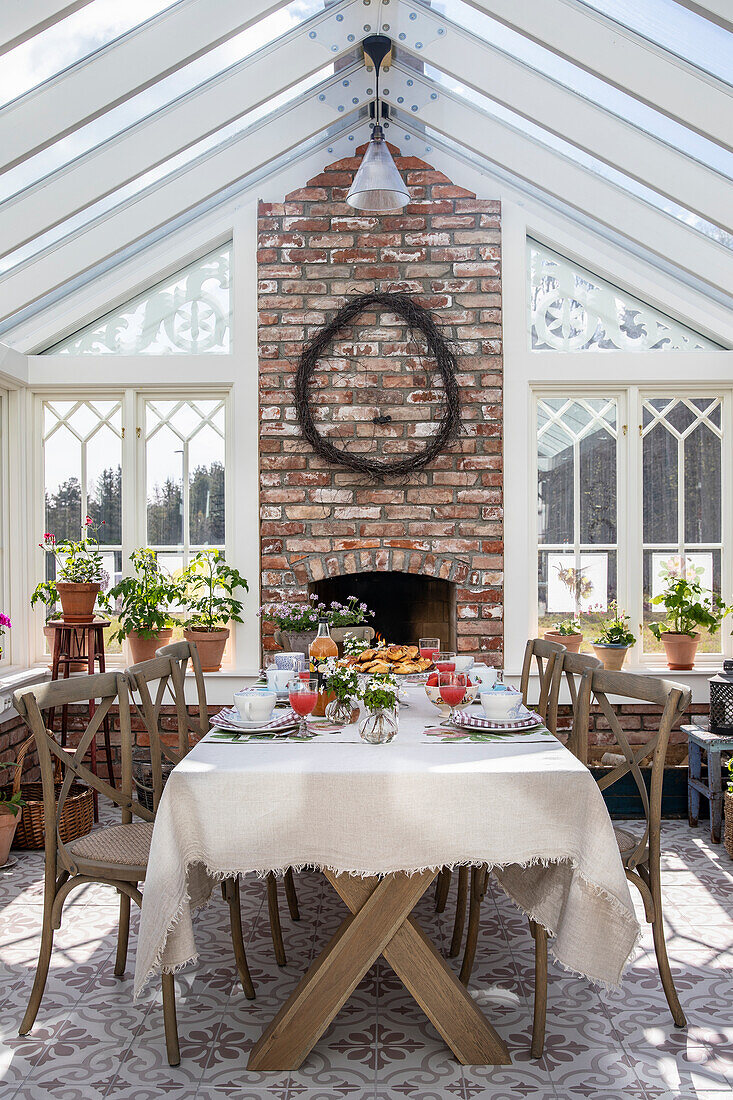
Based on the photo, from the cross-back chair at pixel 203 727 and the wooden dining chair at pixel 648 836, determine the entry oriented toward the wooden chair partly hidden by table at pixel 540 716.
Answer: the cross-back chair

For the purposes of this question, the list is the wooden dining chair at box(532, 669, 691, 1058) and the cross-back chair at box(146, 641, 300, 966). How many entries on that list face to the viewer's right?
1

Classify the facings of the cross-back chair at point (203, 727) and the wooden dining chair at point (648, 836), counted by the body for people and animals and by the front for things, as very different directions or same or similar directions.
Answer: very different directions

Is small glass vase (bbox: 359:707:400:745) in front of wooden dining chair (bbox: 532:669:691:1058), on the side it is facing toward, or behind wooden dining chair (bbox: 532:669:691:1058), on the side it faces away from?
in front

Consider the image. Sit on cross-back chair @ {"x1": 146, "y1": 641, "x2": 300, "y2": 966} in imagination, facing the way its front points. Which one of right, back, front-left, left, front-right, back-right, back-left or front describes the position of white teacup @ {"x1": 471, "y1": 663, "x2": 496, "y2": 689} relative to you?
front

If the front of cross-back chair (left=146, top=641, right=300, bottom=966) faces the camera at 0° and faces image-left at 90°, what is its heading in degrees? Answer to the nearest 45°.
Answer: approximately 270°

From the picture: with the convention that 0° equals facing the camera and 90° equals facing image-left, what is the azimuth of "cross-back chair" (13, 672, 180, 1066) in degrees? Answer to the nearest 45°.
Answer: approximately 315°

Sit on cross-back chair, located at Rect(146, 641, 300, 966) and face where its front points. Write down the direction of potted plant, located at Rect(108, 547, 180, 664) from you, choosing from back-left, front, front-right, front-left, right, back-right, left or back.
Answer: left

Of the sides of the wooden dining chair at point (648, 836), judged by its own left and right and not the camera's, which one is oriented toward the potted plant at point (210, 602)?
right

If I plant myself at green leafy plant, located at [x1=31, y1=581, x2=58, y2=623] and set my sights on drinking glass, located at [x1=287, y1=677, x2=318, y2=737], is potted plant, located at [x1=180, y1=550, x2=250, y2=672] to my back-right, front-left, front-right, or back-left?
front-left

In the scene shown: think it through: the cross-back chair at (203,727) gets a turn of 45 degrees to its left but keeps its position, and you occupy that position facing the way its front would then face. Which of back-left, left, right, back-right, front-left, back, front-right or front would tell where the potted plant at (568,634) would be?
front

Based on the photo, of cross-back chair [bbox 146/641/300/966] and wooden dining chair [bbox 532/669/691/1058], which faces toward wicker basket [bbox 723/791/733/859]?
the cross-back chair

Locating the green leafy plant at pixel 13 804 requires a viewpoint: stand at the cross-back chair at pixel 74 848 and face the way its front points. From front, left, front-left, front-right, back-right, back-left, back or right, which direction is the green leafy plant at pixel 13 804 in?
back-left

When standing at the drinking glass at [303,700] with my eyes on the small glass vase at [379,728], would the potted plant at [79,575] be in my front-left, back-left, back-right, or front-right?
back-left

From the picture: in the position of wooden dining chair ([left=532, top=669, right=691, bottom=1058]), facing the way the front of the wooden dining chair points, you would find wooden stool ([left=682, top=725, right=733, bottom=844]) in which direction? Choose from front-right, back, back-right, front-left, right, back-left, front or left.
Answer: back-right

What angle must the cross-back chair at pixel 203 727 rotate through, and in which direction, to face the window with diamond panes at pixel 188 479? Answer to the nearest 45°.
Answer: approximately 90° to its left

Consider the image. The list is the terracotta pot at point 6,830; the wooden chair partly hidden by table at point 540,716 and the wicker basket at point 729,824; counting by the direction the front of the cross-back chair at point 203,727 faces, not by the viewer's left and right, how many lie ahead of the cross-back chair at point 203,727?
2

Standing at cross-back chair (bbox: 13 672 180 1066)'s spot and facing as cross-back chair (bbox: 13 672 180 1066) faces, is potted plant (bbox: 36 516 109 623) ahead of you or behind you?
behind
